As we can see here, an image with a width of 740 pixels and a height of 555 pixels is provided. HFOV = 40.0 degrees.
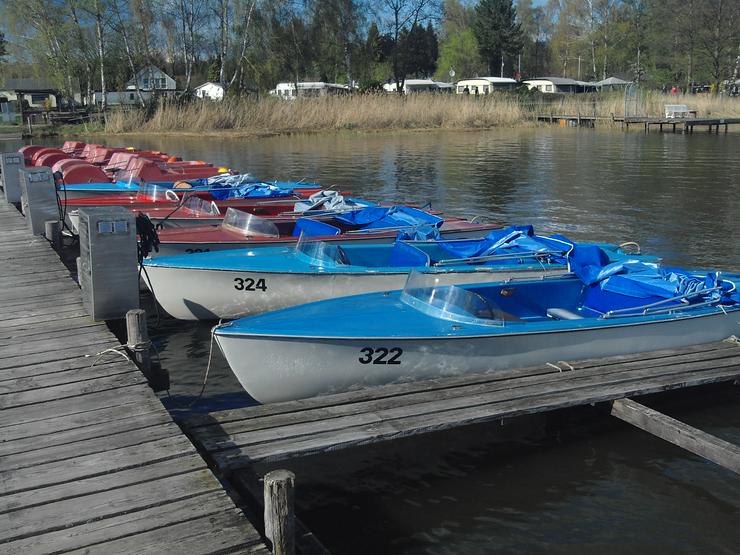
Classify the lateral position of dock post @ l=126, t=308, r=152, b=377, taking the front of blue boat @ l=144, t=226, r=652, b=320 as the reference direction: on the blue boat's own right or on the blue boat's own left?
on the blue boat's own left

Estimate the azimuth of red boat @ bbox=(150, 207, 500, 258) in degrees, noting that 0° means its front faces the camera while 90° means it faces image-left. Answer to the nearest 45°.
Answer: approximately 90°

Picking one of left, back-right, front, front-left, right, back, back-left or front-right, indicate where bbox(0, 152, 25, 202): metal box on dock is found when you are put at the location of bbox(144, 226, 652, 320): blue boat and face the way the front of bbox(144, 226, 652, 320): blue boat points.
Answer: front-right

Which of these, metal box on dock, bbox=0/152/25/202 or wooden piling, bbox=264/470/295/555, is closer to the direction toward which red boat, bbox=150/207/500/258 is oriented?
the metal box on dock

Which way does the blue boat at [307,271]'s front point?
to the viewer's left

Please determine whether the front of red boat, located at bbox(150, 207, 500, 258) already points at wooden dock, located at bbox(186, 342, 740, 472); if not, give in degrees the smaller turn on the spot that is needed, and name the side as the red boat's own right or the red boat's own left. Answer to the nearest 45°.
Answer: approximately 90° to the red boat's own left

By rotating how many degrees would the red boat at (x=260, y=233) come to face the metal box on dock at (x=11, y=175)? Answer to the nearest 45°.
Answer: approximately 45° to its right

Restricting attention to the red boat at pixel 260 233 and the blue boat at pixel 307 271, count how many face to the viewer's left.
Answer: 2

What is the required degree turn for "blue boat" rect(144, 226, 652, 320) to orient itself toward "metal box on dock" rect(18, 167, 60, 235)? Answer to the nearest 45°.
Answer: approximately 45° to its right

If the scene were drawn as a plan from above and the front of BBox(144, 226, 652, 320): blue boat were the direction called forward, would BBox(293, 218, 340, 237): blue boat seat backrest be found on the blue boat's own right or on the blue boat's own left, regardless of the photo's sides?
on the blue boat's own right

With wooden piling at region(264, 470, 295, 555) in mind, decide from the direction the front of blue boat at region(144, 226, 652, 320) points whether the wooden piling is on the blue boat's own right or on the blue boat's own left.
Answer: on the blue boat's own left

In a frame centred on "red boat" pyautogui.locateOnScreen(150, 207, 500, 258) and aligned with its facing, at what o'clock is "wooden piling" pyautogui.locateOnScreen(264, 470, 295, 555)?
The wooden piling is roughly at 9 o'clock from the red boat.
